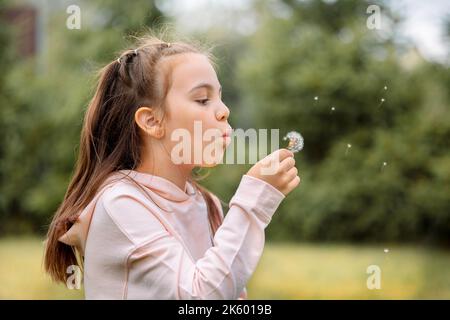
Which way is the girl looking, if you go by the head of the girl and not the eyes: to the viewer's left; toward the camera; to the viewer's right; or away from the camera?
to the viewer's right

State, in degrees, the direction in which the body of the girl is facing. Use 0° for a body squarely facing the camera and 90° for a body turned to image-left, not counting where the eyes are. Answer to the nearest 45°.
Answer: approximately 270°
